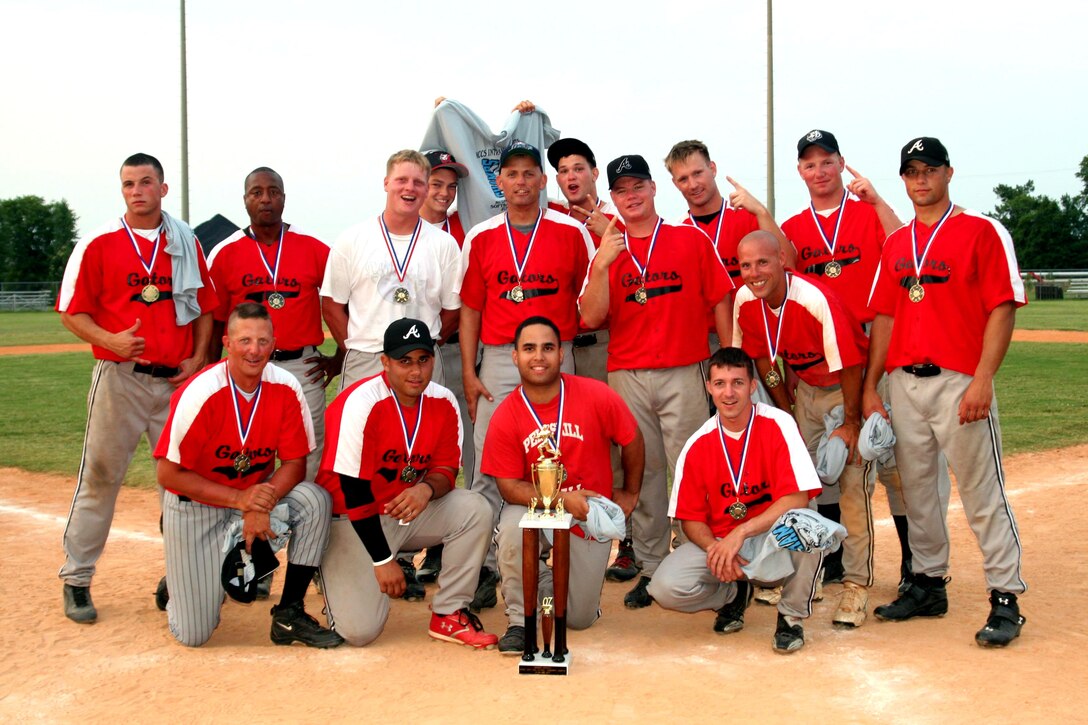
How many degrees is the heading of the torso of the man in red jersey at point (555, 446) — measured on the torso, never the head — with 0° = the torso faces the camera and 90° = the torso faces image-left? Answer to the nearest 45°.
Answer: approximately 0°

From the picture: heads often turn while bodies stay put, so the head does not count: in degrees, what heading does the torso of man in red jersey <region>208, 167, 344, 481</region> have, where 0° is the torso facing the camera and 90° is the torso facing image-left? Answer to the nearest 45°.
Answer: approximately 0°

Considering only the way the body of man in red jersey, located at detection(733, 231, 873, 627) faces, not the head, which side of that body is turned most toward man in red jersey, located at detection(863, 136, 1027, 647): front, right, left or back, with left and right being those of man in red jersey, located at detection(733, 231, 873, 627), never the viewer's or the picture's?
left

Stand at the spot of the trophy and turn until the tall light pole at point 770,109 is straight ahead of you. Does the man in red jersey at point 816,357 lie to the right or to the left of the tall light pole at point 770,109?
right

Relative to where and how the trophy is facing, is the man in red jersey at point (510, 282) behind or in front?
behind

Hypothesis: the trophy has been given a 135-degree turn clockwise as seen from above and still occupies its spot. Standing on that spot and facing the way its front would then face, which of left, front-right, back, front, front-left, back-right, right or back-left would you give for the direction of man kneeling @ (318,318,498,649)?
front

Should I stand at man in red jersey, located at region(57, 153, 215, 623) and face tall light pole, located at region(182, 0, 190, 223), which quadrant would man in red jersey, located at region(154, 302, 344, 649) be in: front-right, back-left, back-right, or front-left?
back-right

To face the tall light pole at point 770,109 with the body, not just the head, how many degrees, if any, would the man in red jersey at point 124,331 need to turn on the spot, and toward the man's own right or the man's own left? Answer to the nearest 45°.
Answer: approximately 135° to the man's own left
